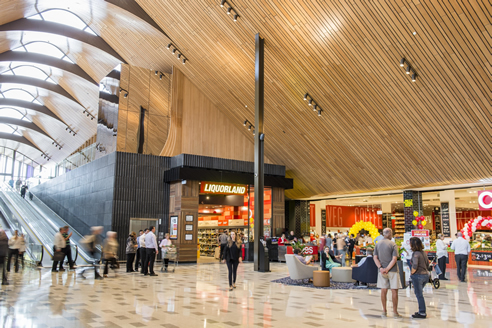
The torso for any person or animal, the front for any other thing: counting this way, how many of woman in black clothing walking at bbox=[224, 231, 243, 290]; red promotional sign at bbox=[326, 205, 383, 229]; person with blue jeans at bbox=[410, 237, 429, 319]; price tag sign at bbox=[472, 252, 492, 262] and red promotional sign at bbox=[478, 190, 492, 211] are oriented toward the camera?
4

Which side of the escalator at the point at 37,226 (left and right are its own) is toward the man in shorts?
front

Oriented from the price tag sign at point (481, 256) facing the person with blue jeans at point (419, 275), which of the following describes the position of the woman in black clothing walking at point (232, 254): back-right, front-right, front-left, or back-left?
front-right

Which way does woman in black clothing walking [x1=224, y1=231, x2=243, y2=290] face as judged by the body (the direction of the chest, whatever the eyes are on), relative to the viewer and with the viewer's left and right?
facing the viewer

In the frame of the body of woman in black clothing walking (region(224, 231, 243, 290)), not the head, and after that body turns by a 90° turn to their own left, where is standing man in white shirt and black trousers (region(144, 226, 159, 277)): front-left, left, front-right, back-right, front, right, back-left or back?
back-left

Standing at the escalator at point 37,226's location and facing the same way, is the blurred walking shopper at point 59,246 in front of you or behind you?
in front

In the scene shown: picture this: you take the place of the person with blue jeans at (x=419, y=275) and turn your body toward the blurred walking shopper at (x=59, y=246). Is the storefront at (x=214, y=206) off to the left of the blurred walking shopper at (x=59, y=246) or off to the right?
right

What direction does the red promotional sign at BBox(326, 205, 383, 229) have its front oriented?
toward the camera

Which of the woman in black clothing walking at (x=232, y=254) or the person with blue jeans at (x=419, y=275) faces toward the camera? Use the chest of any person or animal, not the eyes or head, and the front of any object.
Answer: the woman in black clothing walking

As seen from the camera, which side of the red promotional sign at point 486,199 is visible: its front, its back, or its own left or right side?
front

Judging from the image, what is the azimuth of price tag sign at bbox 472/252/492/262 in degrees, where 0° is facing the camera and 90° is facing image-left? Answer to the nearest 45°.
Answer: approximately 0°

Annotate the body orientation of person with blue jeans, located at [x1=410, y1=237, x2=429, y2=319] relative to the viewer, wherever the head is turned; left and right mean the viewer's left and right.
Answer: facing away from the viewer and to the left of the viewer

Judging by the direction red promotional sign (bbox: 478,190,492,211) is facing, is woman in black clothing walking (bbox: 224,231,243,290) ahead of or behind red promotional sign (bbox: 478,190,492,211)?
ahead

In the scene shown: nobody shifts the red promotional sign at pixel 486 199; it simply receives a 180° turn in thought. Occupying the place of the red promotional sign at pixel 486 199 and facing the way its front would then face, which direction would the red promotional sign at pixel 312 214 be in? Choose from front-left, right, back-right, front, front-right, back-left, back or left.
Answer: front-left

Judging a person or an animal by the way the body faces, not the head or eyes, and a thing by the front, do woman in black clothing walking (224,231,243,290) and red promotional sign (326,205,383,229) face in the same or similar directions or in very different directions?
same or similar directions
